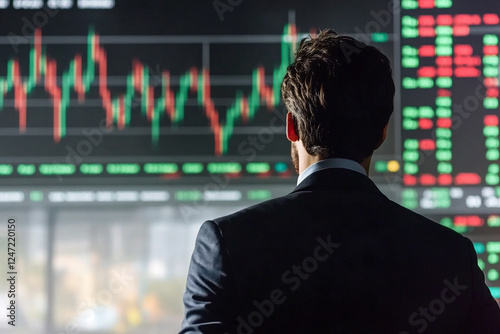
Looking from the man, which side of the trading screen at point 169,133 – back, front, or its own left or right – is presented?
front

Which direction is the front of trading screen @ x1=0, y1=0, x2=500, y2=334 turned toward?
toward the camera

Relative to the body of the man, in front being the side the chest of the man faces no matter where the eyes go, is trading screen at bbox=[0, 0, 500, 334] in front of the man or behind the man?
in front

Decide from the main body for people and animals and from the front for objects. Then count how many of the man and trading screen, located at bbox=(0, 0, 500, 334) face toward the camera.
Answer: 1

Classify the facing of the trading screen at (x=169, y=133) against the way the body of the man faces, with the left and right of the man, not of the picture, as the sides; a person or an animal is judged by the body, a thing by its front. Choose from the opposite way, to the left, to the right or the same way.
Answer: the opposite way

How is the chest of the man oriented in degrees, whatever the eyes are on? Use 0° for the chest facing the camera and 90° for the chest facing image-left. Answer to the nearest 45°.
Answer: approximately 180°

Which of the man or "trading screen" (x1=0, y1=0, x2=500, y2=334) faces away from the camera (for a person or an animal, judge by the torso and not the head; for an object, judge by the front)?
the man
